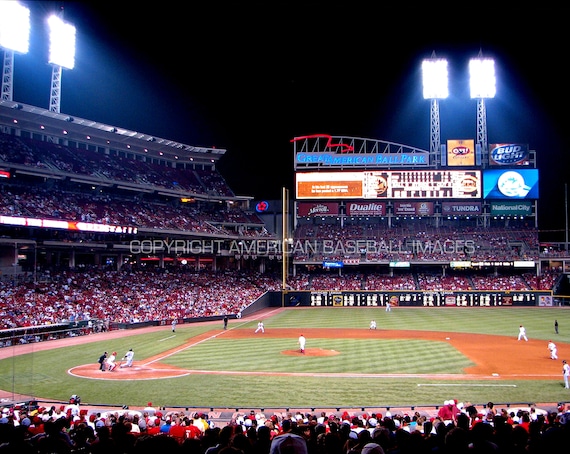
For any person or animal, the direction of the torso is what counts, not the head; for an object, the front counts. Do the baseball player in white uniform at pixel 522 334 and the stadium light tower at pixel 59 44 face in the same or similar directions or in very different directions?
very different directions

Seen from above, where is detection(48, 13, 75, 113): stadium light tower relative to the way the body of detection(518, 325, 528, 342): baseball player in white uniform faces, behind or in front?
in front

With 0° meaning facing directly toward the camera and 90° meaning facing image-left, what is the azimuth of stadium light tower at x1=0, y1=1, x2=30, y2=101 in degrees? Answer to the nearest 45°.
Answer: approximately 315°

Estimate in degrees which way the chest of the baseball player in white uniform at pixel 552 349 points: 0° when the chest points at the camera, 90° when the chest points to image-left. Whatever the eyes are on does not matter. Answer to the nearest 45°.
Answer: approximately 90°

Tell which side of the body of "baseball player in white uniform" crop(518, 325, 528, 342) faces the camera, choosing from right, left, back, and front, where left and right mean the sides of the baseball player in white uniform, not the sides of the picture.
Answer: left

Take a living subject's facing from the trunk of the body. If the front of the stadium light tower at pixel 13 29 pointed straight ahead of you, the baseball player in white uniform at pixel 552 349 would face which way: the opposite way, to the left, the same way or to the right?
the opposite way

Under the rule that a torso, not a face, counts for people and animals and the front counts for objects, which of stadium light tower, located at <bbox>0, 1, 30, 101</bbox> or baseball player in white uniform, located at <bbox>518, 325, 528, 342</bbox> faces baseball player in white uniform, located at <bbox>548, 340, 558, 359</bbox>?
the stadium light tower

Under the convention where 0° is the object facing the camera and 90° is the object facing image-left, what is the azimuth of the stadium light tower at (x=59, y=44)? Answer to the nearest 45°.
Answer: approximately 315°

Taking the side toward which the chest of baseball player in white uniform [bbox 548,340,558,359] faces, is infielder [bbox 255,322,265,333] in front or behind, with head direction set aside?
in front

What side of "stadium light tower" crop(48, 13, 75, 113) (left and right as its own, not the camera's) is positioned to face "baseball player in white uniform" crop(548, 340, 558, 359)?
front
